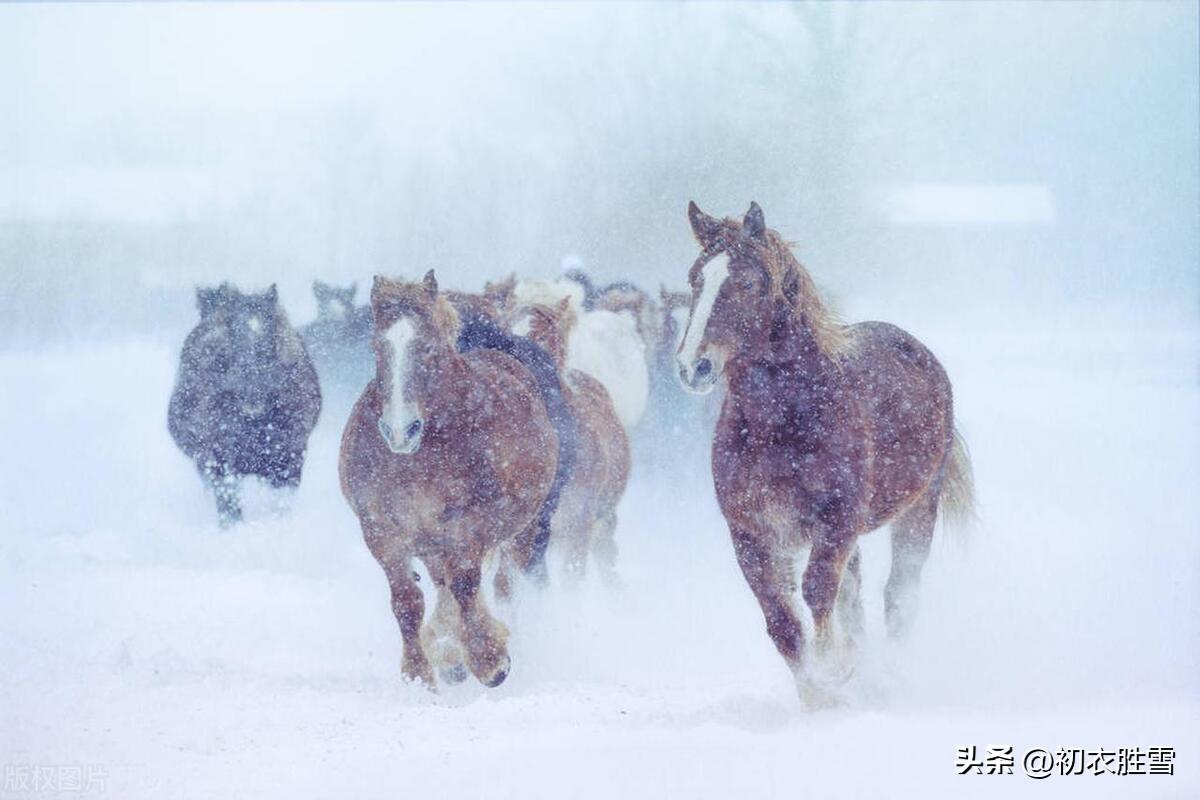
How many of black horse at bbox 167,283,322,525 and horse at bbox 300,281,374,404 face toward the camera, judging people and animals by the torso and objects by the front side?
2

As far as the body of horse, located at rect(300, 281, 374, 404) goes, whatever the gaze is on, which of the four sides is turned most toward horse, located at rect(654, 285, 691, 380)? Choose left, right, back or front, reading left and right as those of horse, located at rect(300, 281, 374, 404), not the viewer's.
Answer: left

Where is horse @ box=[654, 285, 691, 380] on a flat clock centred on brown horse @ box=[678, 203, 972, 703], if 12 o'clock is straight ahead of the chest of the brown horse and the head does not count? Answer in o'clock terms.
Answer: The horse is roughly at 4 o'clock from the brown horse.

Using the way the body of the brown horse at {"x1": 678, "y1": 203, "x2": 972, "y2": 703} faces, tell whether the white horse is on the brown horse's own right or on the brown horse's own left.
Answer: on the brown horse's own right

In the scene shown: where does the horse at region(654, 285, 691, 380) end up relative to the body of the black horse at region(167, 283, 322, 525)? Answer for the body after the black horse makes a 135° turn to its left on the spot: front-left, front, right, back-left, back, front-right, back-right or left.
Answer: front-right

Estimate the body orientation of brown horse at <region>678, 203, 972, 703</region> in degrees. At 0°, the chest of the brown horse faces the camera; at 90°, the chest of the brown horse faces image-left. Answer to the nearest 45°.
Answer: approximately 45°

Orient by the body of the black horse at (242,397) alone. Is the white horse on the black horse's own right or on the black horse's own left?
on the black horse's own left
